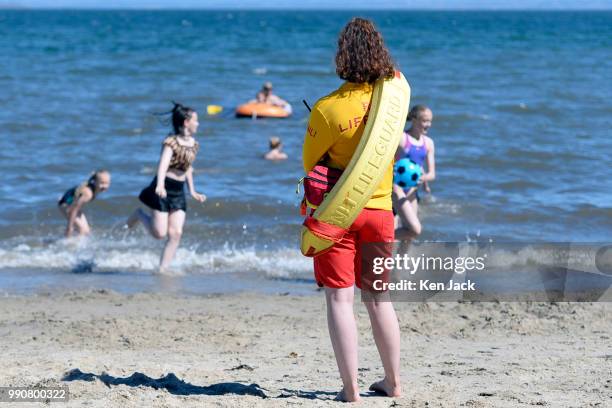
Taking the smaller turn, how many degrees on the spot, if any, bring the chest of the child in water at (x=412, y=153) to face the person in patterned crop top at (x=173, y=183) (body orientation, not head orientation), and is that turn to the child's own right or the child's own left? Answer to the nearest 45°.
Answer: approximately 135° to the child's own right

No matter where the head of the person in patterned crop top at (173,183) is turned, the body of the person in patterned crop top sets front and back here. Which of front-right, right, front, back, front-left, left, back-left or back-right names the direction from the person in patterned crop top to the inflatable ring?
back-left

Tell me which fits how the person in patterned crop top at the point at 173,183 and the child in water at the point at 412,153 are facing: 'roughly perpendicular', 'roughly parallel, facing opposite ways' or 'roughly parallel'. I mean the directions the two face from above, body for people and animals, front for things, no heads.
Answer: roughly parallel

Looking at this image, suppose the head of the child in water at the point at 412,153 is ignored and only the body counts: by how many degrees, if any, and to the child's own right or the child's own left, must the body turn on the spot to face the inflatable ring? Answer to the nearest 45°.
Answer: approximately 135° to the child's own left

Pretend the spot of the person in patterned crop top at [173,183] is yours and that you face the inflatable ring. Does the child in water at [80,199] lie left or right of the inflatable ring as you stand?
left

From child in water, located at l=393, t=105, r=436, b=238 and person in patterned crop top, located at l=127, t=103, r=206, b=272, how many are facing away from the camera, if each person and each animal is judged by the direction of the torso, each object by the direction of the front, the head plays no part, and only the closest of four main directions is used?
0

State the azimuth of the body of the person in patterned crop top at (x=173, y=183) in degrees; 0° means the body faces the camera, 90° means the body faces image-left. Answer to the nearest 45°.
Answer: approximately 315°

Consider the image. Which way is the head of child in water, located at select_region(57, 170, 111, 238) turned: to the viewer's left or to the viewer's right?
to the viewer's right

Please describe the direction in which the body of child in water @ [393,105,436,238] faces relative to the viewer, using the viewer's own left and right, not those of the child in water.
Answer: facing the viewer and to the right of the viewer

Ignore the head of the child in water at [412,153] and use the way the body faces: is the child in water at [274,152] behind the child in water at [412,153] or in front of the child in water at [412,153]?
behind
